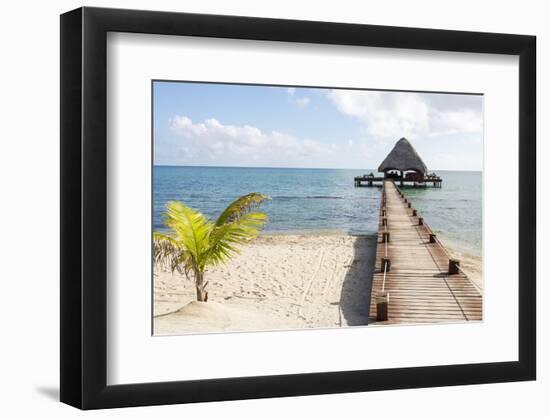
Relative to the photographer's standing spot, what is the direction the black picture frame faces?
facing the viewer and to the right of the viewer
